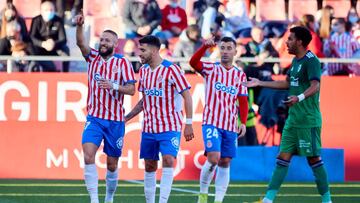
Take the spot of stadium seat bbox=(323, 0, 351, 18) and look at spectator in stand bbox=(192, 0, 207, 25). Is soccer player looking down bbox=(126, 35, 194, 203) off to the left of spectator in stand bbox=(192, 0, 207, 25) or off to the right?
left

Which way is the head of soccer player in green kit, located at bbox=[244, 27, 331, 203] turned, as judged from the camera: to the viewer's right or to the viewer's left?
to the viewer's left

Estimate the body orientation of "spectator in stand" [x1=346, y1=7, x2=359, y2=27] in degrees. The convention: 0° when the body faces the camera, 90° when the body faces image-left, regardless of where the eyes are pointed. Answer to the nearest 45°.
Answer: approximately 0°

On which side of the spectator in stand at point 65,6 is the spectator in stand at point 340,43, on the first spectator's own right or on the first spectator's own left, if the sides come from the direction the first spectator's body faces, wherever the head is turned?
on the first spectator's own left

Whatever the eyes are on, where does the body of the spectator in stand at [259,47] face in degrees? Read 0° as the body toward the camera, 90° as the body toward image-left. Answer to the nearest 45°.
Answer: approximately 0°

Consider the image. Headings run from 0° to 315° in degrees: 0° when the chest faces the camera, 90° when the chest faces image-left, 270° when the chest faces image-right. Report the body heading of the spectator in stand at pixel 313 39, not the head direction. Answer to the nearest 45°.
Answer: approximately 45°

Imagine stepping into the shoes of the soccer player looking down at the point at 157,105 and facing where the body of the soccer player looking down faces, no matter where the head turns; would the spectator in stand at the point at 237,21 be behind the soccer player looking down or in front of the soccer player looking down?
behind
